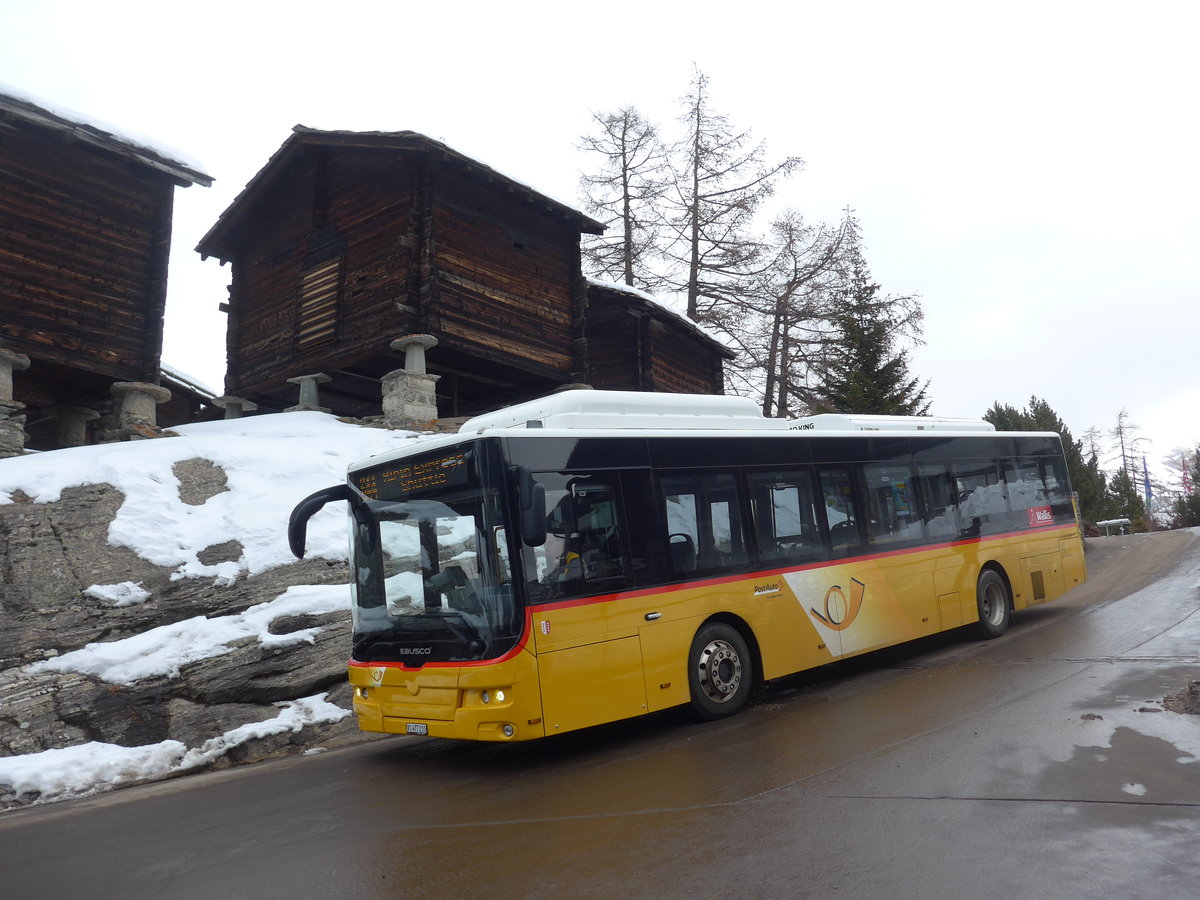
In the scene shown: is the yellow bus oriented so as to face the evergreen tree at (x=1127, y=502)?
no

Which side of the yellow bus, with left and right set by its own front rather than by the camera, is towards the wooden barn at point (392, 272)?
right

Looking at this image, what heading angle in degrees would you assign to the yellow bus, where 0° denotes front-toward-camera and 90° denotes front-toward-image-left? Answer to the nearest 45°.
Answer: approximately 45°

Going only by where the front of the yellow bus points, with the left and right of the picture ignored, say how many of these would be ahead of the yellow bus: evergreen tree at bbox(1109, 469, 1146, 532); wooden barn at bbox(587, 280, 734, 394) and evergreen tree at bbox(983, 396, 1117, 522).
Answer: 0

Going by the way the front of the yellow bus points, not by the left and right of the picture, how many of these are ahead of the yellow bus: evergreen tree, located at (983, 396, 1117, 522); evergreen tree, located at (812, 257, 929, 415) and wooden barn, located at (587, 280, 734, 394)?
0

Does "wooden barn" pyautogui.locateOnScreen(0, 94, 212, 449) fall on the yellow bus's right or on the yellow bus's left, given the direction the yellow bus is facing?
on its right

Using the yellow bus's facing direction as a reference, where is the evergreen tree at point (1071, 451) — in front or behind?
behind

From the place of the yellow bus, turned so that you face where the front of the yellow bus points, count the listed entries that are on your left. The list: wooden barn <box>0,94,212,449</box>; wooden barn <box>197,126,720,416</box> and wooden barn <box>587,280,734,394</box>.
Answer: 0

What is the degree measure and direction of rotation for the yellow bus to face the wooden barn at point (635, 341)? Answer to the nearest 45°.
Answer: approximately 135° to its right

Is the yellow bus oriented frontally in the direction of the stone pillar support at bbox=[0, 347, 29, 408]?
no

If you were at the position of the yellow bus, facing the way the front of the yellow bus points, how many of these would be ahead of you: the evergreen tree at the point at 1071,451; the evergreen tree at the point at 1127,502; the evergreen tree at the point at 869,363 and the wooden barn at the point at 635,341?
0

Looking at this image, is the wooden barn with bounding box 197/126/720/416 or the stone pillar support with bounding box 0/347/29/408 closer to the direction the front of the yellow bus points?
the stone pillar support

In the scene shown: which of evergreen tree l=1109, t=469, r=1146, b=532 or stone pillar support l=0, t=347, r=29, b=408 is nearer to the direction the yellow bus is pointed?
the stone pillar support

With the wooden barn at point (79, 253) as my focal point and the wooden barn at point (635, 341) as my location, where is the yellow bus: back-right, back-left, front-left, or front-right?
front-left
